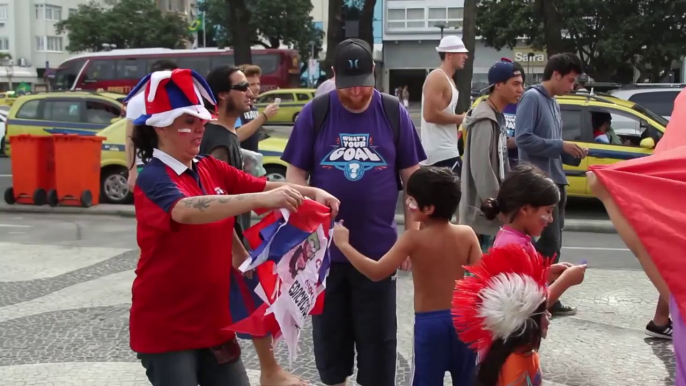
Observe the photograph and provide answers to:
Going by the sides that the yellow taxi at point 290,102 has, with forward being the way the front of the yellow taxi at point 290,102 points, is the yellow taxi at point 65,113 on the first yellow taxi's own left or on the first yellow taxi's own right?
on the first yellow taxi's own left

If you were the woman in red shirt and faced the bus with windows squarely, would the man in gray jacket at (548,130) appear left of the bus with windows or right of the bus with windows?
right

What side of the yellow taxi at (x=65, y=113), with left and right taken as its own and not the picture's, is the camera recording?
right

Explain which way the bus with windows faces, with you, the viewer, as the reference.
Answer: facing to the left of the viewer

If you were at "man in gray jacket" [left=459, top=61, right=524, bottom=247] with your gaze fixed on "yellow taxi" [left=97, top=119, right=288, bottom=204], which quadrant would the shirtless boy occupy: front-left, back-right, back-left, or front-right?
back-left

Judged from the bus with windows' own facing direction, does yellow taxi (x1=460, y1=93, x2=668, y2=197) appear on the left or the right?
on its left

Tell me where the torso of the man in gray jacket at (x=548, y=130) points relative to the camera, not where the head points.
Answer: to the viewer's right

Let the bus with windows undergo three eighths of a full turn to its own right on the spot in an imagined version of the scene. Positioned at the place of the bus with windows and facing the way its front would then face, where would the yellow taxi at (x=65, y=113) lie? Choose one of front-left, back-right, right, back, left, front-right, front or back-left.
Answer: back-right
